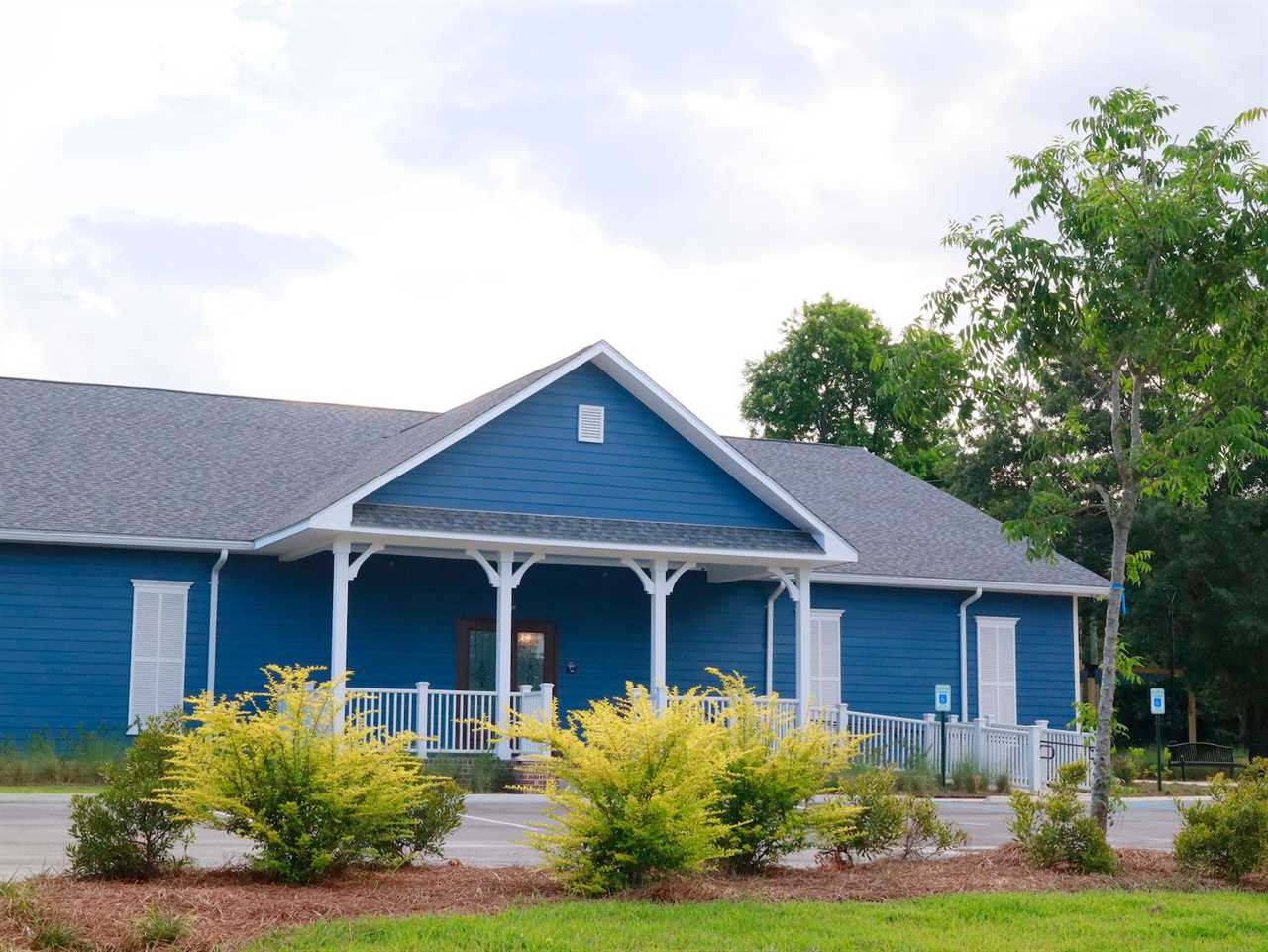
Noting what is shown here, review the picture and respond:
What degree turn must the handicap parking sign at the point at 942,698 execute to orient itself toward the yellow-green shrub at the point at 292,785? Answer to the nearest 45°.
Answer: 0° — it already faces it

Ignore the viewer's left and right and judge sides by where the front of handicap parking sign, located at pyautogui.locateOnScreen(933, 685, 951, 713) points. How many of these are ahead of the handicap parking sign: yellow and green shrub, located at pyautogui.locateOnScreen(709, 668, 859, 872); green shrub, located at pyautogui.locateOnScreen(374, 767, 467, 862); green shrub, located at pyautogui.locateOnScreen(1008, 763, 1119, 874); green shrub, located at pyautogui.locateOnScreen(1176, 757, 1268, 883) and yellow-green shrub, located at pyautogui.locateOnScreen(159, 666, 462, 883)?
5

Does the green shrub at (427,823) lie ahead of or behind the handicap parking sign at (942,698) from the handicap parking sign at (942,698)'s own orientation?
ahead

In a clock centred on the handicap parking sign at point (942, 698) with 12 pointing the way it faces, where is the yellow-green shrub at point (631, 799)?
The yellow-green shrub is roughly at 12 o'clock from the handicap parking sign.

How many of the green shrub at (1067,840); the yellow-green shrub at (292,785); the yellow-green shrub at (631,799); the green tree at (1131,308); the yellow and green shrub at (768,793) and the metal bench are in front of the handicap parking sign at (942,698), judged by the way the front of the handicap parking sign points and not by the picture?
5

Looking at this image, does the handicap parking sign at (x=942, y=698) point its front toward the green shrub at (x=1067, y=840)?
yes

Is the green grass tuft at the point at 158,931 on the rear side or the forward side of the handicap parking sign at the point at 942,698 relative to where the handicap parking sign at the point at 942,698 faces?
on the forward side

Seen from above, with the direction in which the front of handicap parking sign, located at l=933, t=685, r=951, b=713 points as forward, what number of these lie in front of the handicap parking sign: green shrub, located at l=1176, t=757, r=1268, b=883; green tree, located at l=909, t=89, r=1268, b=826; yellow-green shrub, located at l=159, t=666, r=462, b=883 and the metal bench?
3

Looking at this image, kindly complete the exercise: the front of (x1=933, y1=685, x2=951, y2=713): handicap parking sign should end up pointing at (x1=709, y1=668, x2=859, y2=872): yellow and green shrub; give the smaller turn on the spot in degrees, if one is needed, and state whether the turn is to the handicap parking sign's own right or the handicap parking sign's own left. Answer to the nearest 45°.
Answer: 0° — it already faces it

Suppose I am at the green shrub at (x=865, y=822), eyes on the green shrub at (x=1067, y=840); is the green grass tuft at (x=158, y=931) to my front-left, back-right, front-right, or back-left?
back-right

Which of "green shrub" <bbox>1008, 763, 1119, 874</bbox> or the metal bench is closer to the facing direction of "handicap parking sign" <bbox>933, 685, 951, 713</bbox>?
the green shrub

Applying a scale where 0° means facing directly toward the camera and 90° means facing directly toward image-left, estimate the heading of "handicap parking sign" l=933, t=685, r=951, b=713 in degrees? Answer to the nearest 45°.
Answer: approximately 0°

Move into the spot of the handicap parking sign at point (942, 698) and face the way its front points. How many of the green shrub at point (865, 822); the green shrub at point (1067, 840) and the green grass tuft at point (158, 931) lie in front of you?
3
